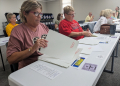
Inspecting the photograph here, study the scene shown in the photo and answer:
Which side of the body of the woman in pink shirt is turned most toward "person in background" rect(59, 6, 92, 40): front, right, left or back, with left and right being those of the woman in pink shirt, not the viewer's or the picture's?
left

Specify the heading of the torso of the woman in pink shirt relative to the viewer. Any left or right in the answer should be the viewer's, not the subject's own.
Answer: facing the viewer and to the right of the viewer

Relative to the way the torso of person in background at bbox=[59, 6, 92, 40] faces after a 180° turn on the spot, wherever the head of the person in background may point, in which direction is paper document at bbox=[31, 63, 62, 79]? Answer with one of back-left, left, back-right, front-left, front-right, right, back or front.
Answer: back-left

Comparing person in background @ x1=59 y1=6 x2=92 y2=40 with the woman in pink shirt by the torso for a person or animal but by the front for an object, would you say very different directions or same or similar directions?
same or similar directions

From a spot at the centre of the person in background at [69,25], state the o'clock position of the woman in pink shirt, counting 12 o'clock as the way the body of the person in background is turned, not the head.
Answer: The woman in pink shirt is roughly at 2 o'clock from the person in background.

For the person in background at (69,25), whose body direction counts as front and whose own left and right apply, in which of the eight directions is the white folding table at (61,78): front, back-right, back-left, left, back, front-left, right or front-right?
front-right
